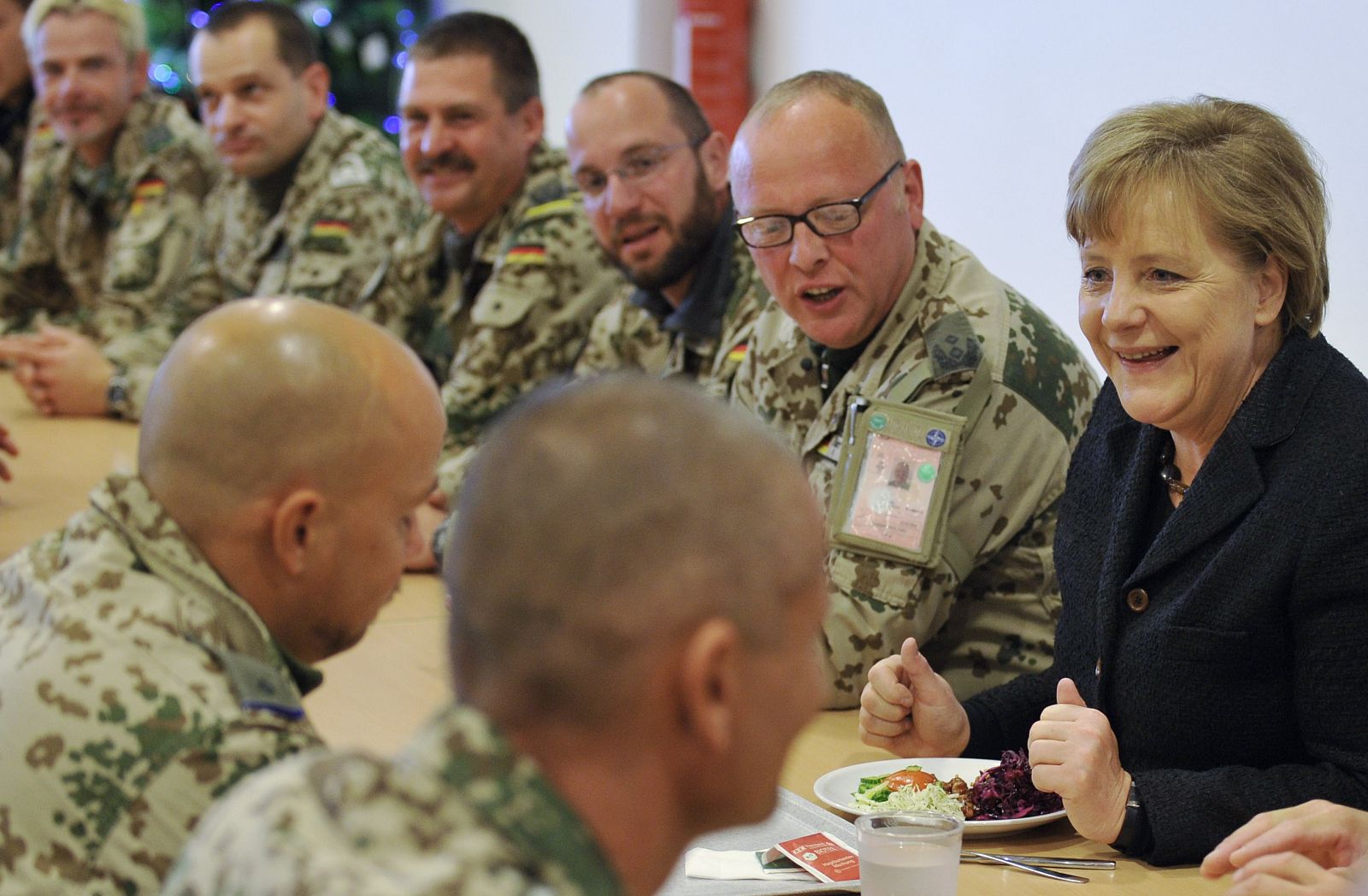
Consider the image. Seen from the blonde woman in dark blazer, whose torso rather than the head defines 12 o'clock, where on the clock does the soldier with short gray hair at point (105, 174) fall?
The soldier with short gray hair is roughly at 3 o'clock from the blonde woman in dark blazer.

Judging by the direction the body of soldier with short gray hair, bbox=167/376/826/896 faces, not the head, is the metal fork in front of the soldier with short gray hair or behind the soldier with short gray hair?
in front

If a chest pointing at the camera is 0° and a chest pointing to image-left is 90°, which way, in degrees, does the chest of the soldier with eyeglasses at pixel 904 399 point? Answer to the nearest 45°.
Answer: approximately 45°

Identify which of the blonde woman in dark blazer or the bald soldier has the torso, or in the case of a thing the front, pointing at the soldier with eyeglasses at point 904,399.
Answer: the bald soldier

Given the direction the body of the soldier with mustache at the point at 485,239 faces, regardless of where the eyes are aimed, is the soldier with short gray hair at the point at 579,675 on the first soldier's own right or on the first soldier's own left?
on the first soldier's own left

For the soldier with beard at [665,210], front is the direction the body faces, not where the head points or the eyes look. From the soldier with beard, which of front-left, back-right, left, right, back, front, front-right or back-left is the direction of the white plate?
front-left

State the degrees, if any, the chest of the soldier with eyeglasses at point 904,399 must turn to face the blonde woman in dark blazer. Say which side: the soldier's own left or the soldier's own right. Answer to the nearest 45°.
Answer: approximately 90° to the soldier's own left

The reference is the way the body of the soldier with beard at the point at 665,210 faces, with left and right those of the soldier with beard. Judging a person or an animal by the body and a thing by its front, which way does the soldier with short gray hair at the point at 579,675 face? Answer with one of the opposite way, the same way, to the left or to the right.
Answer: the opposite way

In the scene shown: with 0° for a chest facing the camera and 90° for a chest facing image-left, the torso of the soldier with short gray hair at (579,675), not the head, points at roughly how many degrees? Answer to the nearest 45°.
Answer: approximately 225°

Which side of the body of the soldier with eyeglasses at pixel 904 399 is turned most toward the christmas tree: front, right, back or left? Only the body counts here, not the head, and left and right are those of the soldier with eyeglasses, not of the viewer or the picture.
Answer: right

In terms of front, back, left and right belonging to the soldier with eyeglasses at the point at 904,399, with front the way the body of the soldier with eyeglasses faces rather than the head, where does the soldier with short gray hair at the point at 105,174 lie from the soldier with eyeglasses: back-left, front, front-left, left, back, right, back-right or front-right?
right
